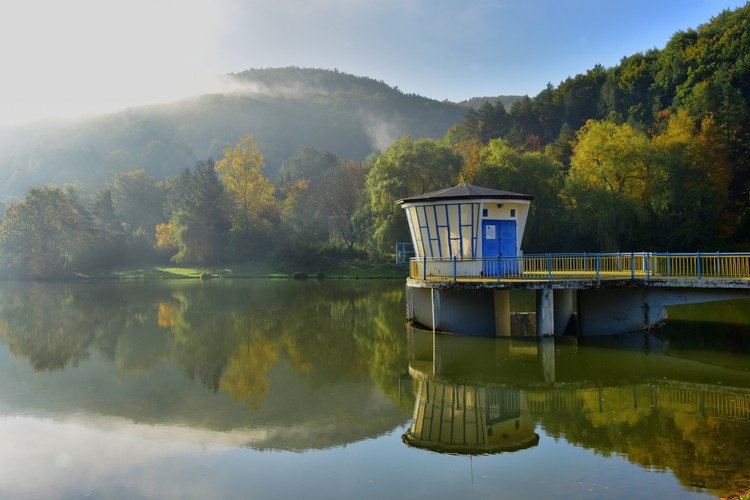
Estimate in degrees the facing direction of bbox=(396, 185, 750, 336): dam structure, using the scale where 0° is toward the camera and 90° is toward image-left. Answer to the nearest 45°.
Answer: approximately 315°

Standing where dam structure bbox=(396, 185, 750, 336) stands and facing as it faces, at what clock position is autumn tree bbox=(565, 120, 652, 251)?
The autumn tree is roughly at 8 o'clock from the dam structure.
